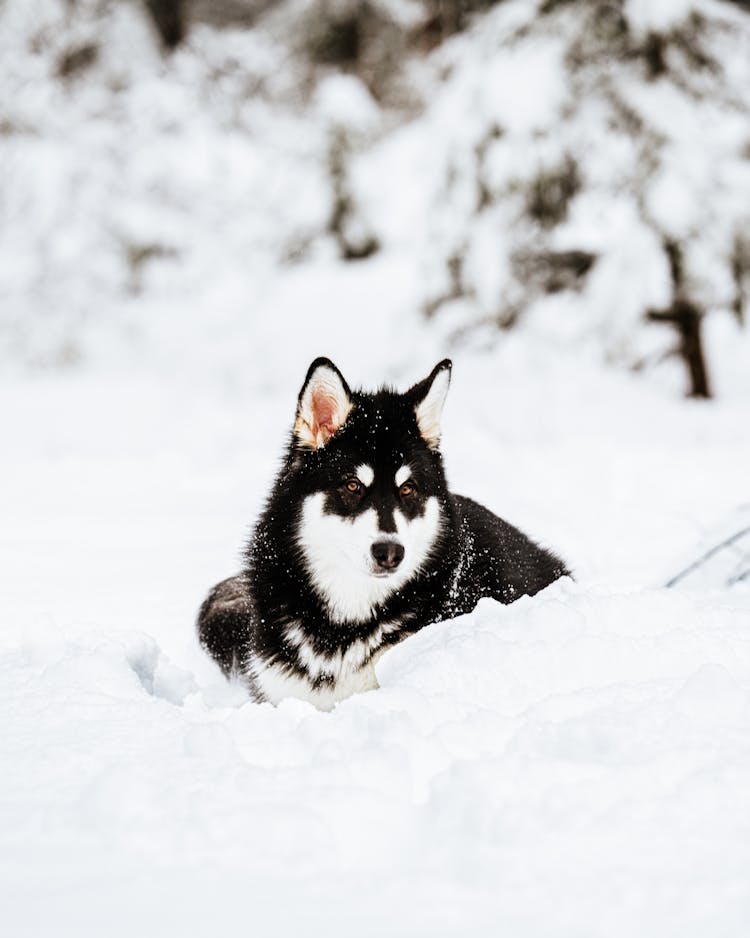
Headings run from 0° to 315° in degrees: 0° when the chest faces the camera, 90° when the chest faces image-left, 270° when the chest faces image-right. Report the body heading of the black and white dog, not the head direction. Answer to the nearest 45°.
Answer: approximately 45°
